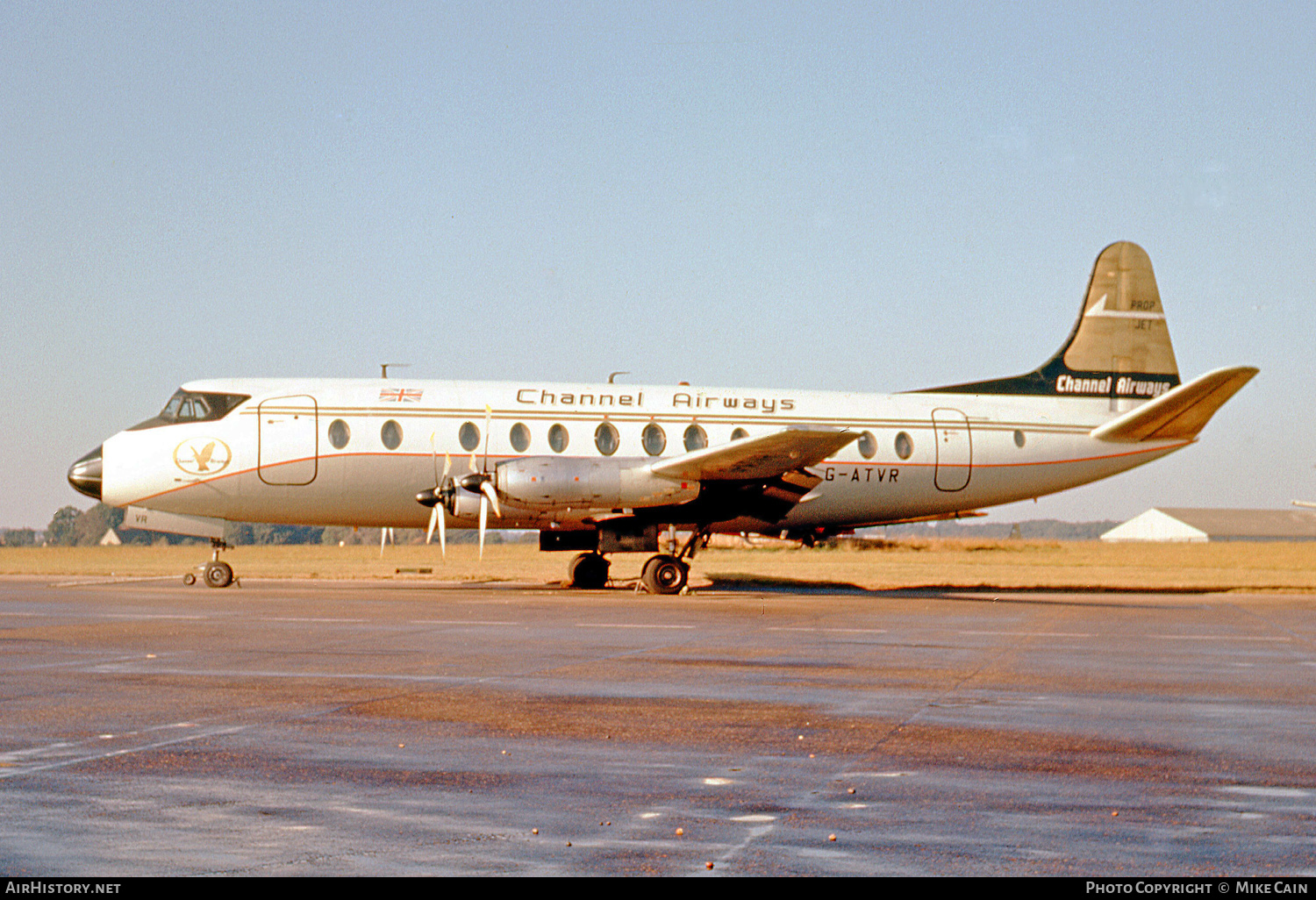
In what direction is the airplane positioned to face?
to the viewer's left
